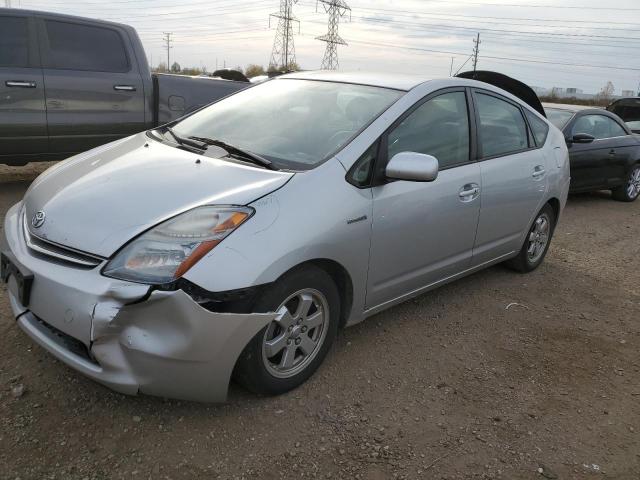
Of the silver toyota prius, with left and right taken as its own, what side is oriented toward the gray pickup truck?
right

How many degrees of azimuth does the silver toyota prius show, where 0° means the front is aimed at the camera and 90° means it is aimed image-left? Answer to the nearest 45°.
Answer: approximately 45°
